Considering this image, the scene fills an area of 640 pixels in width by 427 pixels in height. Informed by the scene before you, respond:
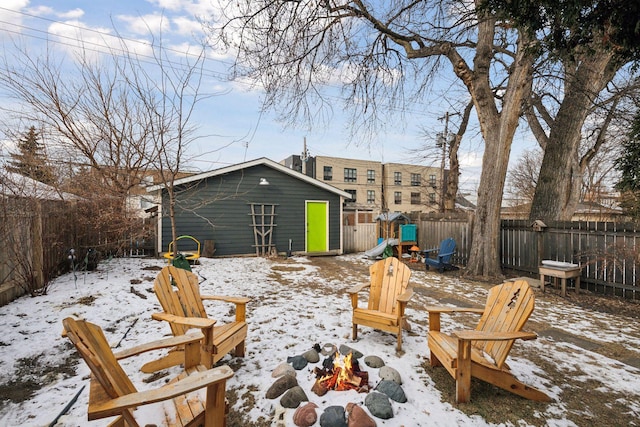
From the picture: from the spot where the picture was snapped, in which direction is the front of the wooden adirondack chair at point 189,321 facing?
facing the viewer and to the right of the viewer

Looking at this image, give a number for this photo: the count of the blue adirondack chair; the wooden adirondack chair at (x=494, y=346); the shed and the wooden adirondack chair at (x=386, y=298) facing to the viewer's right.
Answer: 0

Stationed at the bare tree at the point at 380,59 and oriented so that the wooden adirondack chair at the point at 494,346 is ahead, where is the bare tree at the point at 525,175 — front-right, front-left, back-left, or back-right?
back-left

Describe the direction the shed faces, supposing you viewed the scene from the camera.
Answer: facing the viewer

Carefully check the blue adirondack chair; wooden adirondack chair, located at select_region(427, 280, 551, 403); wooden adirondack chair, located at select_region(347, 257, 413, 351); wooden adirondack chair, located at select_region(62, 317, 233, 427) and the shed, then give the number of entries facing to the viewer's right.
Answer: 1

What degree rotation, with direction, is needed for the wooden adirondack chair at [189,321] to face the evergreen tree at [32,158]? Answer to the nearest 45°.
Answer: approximately 180°

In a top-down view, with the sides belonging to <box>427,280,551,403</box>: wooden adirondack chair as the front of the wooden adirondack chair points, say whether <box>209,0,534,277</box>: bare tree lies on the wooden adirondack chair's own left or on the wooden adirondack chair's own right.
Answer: on the wooden adirondack chair's own right

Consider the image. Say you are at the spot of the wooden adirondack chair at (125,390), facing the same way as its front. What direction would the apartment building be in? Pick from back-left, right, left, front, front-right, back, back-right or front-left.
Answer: front-left

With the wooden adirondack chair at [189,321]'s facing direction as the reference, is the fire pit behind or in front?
in front

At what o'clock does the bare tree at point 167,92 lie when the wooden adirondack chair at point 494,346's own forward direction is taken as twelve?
The bare tree is roughly at 2 o'clock from the wooden adirondack chair.

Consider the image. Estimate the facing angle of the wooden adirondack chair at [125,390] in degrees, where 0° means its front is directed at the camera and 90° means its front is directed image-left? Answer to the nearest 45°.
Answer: approximately 270°

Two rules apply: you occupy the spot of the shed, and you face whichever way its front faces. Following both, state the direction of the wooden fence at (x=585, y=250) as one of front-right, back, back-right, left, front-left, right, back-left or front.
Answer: front-left

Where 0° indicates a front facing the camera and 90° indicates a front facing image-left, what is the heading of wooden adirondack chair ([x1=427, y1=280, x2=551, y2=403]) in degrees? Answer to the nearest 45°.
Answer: approximately 45°

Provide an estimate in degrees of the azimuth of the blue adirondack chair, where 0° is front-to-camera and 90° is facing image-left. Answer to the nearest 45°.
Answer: approximately 45°

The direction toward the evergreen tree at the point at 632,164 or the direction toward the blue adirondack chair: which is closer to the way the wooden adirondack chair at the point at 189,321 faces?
the evergreen tree

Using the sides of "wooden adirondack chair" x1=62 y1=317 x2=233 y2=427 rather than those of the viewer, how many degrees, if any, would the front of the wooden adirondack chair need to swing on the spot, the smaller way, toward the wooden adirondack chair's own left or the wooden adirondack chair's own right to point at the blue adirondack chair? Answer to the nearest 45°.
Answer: approximately 45° to the wooden adirondack chair's own left

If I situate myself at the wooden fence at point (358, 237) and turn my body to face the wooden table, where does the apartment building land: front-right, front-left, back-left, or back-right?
back-left

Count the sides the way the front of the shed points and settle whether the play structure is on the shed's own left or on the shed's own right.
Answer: on the shed's own left

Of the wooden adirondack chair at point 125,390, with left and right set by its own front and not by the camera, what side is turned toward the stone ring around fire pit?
front

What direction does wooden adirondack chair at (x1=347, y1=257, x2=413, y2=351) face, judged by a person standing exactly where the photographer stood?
facing the viewer and to the left of the viewer

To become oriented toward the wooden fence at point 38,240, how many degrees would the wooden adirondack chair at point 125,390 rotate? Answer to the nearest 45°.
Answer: approximately 90° to its left
